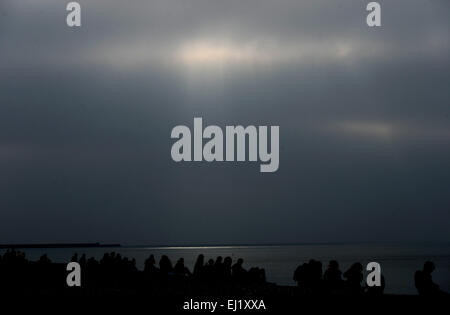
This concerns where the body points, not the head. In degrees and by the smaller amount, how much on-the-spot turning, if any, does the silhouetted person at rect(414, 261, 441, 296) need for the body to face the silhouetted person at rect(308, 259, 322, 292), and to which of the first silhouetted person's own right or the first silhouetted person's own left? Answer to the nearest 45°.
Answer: approximately 135° to the first silhouetted person's own left

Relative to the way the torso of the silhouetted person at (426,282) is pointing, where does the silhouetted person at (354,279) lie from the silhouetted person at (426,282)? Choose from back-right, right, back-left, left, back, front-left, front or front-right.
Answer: back-left
